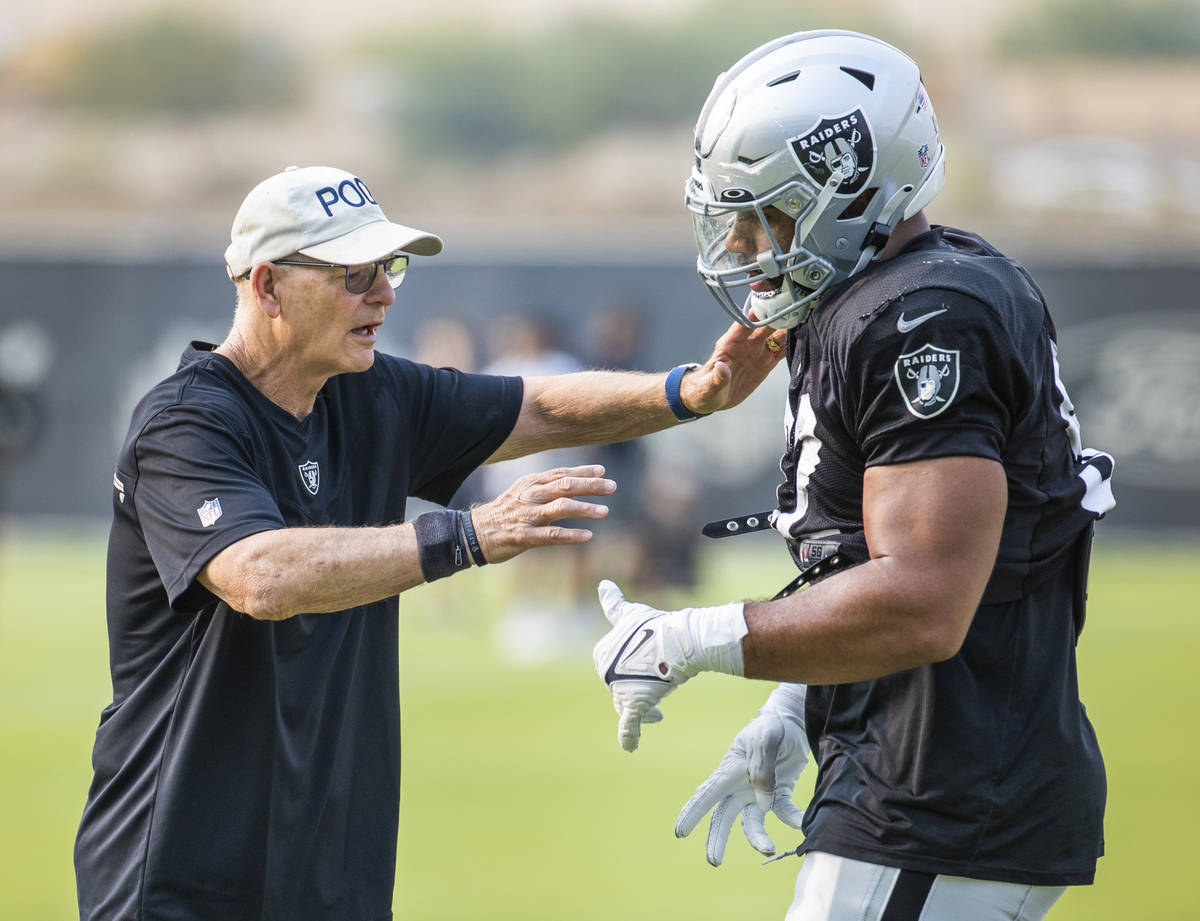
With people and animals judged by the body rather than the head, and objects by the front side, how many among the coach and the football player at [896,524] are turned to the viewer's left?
1

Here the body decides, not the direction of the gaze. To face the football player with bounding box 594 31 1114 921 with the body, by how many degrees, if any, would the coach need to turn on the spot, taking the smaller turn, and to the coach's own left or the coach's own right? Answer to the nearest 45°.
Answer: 0° — they already face them

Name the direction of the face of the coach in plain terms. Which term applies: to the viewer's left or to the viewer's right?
to the viewer's right

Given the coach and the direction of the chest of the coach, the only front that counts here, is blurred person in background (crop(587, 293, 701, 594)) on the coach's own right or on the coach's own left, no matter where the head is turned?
on the coach's own left

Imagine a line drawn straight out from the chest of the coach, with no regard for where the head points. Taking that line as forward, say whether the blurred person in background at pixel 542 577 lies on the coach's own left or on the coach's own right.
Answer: on the coach's own left

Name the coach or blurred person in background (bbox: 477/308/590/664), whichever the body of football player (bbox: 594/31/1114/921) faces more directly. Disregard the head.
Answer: the coach

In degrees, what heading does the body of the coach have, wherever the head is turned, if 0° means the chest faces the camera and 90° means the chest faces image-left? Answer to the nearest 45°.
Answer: approximately 315°

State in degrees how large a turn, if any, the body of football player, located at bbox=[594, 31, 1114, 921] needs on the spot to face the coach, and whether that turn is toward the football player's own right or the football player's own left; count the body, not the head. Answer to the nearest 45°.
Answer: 0° — they already face them

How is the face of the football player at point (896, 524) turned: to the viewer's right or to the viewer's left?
to the viewer's left

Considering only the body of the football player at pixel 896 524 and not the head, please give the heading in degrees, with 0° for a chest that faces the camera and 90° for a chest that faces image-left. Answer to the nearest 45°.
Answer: approximately 90°

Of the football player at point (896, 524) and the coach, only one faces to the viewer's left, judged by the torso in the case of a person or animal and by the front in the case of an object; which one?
the football player
